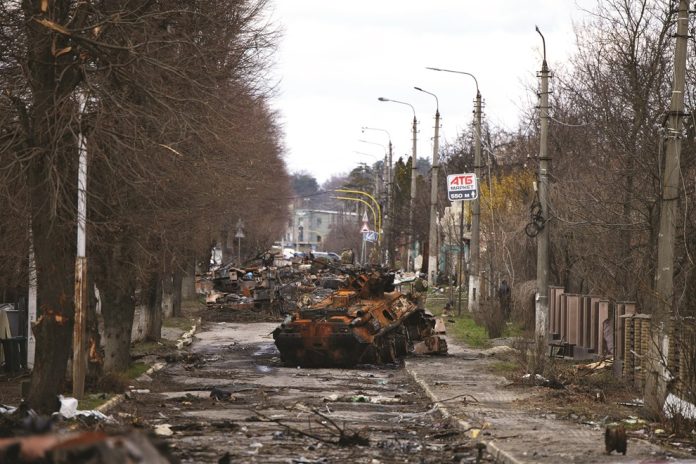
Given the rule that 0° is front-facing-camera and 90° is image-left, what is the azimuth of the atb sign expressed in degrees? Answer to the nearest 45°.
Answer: approximately 0°

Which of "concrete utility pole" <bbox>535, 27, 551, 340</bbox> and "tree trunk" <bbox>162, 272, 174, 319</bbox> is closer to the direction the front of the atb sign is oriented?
the concrete utility pole

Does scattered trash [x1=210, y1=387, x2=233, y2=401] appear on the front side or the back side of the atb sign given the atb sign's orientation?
on the front side

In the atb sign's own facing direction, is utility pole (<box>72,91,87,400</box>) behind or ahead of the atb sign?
ahead

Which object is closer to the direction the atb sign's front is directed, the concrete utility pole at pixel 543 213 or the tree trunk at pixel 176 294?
the concrete utility pole

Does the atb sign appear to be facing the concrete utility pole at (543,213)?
yes

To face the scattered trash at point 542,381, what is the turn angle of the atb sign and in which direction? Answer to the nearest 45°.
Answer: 0° — it already faces it

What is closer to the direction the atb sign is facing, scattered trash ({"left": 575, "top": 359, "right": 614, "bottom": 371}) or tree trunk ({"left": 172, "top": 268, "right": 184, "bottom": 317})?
the scattered trash
